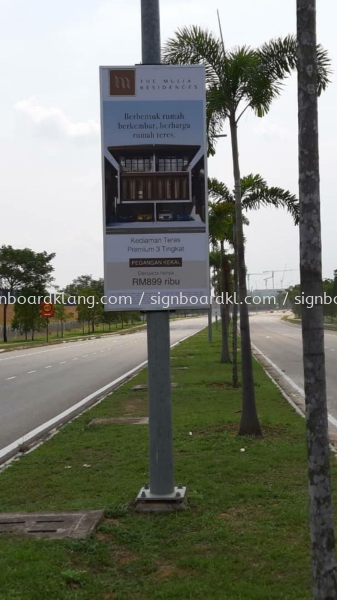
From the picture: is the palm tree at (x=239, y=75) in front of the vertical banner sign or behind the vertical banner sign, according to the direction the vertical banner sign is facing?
behind

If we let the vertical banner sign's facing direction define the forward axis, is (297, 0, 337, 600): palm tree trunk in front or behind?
in front

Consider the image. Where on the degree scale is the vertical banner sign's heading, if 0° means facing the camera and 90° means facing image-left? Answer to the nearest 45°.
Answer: approximately 0°

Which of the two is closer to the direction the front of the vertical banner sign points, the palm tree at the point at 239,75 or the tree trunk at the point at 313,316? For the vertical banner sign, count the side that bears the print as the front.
the tree trunk
